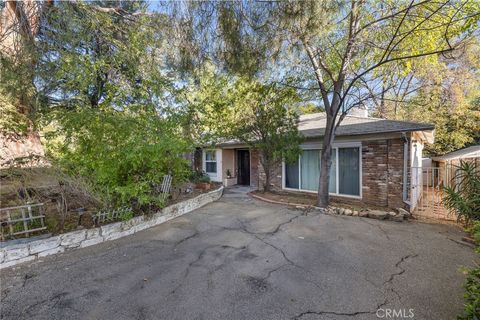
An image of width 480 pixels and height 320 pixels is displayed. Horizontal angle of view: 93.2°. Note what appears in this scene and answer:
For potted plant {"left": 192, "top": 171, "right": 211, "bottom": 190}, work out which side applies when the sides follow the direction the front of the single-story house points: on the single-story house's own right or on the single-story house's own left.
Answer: on the single-story house's own right

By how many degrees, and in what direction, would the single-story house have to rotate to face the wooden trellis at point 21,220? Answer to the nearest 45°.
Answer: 0° — it already faces it

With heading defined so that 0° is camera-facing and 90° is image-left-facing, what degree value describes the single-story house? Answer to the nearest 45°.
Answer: approximately 45°

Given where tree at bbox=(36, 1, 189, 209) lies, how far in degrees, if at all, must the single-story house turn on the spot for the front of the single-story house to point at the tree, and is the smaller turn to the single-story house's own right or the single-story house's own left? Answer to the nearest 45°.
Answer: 0° — it already faces it

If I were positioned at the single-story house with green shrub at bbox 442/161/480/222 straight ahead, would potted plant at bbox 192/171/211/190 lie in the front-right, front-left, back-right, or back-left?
back-right

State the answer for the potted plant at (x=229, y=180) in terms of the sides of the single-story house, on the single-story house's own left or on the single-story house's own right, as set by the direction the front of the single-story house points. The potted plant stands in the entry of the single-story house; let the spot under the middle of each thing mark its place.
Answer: on the single-story house's own right

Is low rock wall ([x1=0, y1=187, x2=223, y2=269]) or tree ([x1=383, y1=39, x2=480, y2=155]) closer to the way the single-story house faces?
the low rock wall

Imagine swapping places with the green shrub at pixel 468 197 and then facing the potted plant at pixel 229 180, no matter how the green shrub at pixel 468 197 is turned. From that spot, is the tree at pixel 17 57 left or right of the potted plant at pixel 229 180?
left

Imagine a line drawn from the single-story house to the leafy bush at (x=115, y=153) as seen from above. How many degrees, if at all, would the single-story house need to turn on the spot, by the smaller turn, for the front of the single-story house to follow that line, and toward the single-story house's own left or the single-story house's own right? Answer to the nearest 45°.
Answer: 0° — it already faces it
